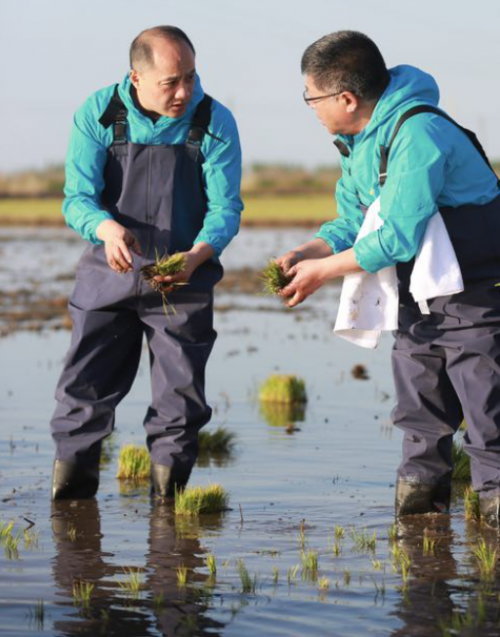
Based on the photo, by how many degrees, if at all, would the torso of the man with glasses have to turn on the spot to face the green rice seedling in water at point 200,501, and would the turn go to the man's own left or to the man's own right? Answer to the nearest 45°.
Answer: approximately 45° to the man's own right

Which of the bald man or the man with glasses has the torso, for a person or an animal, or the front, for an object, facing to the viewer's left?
the man with glasses

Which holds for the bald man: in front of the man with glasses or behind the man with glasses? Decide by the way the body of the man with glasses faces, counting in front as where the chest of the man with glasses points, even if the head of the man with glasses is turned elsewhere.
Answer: in front

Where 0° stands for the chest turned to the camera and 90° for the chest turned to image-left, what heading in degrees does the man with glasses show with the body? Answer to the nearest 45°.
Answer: approximately 90°

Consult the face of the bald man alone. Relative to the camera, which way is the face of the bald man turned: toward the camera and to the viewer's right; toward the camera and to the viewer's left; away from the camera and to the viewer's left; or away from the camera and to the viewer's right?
toward the camera and to the viewer's right

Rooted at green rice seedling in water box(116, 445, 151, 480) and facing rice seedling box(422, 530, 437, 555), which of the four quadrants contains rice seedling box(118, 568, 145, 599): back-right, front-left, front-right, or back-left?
front-right

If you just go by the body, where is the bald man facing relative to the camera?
toward the camera

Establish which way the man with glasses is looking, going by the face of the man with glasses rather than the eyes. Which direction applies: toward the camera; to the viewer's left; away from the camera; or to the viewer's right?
to the viewer's left

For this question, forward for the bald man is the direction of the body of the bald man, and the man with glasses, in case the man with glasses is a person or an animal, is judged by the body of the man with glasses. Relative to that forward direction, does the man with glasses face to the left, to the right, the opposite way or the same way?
to the right
